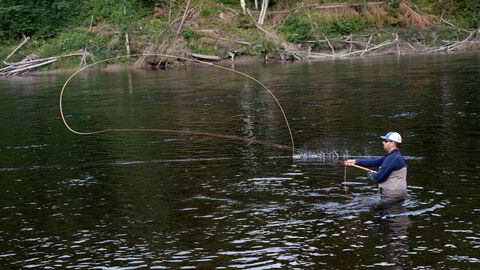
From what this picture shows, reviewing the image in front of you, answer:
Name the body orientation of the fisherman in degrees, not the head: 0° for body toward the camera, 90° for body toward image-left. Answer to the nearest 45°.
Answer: approximately 90°

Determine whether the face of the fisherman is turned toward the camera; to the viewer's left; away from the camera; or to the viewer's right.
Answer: to the viewer's left
